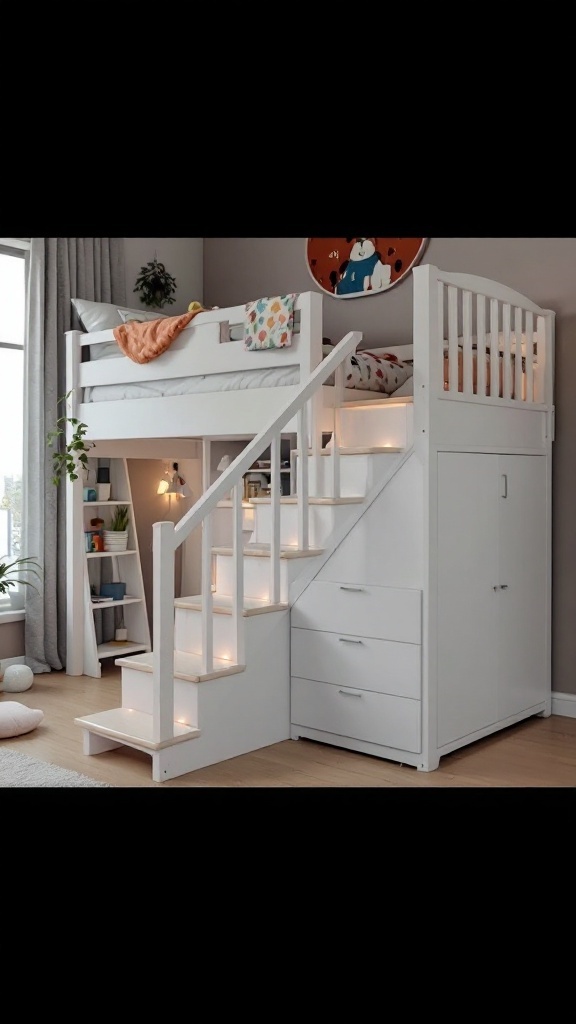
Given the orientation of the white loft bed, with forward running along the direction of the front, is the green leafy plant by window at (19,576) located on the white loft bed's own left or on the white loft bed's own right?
on the white loft bed's own right

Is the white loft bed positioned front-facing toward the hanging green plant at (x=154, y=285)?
no

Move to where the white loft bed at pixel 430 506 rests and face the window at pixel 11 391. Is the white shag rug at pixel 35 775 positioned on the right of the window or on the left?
left

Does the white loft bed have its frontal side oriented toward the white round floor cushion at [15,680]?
no
